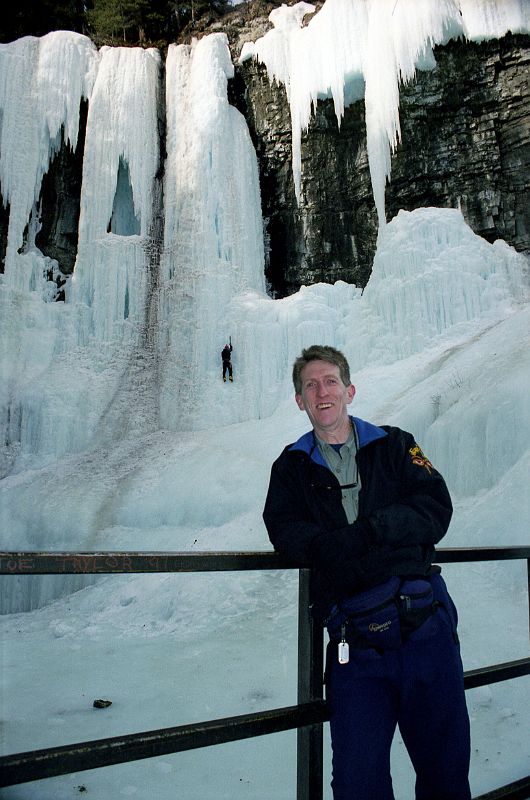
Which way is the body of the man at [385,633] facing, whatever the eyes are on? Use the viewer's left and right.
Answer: facing the viewer

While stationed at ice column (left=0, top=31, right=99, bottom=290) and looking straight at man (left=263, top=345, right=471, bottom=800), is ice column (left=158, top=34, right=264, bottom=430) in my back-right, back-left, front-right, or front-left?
front-left

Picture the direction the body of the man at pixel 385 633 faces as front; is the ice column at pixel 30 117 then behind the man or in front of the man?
behind

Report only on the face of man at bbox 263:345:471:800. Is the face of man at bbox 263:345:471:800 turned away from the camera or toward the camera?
toward the camera

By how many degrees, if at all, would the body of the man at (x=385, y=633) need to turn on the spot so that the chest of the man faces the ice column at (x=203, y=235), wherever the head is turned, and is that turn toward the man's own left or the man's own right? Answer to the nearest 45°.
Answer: approximately 180°
